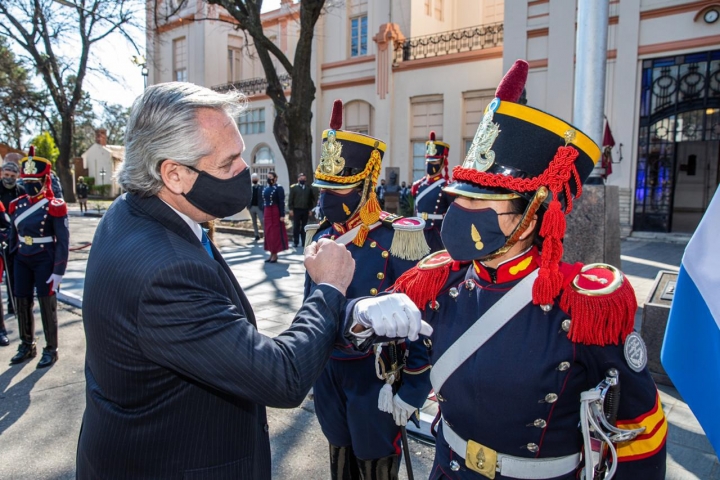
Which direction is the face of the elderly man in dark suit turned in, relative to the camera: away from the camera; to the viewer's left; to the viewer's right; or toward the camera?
to the viewer's right

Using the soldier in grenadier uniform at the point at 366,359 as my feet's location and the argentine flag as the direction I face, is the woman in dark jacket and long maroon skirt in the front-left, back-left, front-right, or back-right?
back-left

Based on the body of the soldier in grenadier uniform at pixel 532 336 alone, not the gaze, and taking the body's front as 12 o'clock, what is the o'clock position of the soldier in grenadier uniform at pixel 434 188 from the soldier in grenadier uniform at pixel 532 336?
the soldier in grenadier uniform at pixel 434 188 is roughly at 4 o'clock from the soldier in grenadier uniform at pixel 532 336.

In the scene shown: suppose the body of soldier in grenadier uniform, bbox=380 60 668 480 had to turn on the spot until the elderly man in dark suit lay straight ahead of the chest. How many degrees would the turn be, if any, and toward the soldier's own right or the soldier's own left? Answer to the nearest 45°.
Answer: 0° — they already face them

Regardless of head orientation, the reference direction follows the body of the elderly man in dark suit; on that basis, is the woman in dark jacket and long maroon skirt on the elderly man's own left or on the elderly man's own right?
on the elderly man's own left

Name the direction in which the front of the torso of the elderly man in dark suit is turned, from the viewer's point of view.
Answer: to the viewer's right

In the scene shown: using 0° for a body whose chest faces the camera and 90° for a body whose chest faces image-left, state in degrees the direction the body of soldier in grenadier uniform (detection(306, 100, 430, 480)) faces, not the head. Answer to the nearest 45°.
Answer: approximately 45°

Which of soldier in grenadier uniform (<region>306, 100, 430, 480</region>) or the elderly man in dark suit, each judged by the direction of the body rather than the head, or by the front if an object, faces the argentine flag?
the elderly man in dark suit

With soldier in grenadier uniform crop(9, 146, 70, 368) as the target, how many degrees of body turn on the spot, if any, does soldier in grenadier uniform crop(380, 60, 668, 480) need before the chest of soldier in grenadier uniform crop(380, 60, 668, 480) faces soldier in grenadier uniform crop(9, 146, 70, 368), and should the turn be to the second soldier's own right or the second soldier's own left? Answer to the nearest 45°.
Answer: approximately 90° to the second soldier's own right

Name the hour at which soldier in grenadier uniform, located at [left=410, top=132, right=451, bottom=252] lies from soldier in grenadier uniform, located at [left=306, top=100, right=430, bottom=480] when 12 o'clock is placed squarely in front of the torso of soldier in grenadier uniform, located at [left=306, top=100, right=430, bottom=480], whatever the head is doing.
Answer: soldier in grenadier uniform, located at [left=410, top=132, right=451, bottom=252] is roughly at 5 o'clock from soldier in grenadier uniform, located at [left=306, top=100, right=430, bottom=480].

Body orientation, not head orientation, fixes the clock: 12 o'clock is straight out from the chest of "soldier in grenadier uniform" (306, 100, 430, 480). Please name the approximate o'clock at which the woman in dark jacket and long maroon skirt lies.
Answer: The woman in dark jacket and long maroon skirt is roughly at 4 o'clock from the soldier in grenadier uniform.
